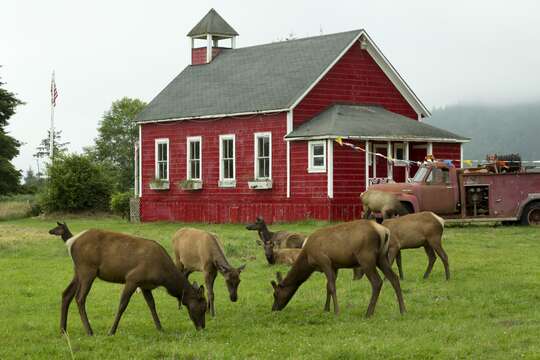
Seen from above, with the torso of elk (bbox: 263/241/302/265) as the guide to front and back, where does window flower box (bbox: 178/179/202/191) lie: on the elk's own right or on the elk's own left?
on the elk's own right

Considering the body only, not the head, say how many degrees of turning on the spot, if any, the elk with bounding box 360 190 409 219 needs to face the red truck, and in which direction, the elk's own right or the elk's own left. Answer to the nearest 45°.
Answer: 0° — it already faces it

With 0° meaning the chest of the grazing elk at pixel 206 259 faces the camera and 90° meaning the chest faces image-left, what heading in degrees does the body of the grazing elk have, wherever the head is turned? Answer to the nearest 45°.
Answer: approximately 315°

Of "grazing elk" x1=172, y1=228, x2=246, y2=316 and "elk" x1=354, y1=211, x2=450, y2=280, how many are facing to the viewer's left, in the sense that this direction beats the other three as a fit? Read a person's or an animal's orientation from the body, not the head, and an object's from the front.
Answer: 1

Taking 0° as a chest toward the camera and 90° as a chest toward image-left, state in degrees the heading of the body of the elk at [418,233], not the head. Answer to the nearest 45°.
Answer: approximately 90°

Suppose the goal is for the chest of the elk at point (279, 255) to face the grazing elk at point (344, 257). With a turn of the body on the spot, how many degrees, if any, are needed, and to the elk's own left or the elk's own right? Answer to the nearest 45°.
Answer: approximately 90° to the elk's own left

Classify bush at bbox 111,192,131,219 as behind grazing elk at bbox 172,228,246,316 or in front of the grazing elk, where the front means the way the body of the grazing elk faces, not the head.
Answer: behind

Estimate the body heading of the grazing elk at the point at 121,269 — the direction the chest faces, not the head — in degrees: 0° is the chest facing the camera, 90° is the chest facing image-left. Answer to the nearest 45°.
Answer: approximately 270°

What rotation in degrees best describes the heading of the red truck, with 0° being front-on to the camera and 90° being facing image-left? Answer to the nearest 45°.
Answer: approximately 90°

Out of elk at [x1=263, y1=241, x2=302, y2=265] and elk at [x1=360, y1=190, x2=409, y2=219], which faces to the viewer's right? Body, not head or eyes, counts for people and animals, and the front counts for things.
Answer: elk at [x1=360, y1=190, x2=409, y2=219]

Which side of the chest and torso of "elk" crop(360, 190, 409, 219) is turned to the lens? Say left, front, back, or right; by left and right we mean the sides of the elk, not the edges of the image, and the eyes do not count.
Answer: right

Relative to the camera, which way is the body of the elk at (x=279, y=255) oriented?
to the viewer's left

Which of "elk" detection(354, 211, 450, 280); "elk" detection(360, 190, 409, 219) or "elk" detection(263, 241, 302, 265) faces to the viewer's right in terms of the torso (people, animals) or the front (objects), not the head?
"elk" detection(360, 190, 409, 219)

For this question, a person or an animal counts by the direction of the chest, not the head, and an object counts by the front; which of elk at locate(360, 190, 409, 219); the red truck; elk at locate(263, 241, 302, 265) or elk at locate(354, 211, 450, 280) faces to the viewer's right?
elk at locate(360, 190, 409, 219)

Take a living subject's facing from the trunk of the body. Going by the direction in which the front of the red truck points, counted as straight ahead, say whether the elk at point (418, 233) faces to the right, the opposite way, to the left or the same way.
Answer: the same way
